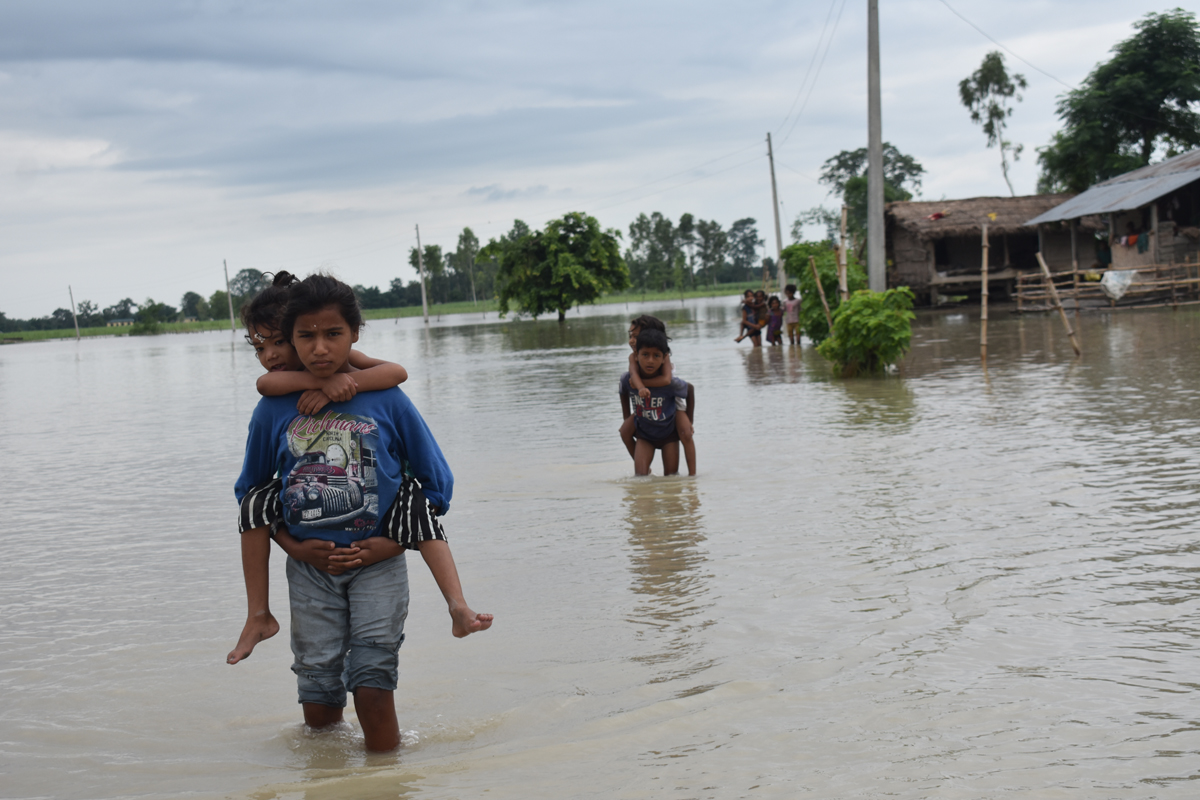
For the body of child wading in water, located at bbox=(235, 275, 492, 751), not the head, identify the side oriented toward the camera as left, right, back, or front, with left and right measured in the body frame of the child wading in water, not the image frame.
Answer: front

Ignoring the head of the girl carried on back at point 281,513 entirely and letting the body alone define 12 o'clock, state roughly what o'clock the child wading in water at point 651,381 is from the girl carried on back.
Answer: The child wading in water is roughly at 7 o'clock from the girl carried on back.

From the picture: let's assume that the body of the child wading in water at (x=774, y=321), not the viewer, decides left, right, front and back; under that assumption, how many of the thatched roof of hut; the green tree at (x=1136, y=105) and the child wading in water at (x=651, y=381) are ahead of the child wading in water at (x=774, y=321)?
1

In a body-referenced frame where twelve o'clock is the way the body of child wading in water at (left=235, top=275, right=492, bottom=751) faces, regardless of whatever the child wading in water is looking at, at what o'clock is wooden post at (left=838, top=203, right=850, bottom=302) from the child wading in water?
The wooden post is roughly at 7 o'clock from the child wading in water.

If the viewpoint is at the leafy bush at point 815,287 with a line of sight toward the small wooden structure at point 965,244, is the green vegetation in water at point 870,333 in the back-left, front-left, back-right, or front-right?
back-right

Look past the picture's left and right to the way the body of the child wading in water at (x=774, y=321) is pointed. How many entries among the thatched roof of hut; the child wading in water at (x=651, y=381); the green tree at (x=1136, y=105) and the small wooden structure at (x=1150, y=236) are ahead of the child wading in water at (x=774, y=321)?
1

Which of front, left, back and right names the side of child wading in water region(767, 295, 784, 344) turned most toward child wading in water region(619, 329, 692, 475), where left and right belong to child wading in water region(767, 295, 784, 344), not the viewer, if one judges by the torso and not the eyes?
front

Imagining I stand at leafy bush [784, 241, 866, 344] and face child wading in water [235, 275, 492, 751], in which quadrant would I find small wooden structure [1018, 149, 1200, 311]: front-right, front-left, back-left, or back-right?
back-left

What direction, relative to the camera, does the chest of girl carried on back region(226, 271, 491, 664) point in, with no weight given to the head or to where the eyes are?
toward the camera

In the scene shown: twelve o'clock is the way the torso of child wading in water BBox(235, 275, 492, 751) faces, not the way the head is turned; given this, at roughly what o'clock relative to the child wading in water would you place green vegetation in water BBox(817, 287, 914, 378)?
The green vegetation in water is roughly at 7 o'clock from the child wading in water.

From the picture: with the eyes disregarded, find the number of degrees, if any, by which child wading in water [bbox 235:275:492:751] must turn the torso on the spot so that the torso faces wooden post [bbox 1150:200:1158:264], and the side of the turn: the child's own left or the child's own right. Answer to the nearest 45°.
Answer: approximately 135° to the child's own left
